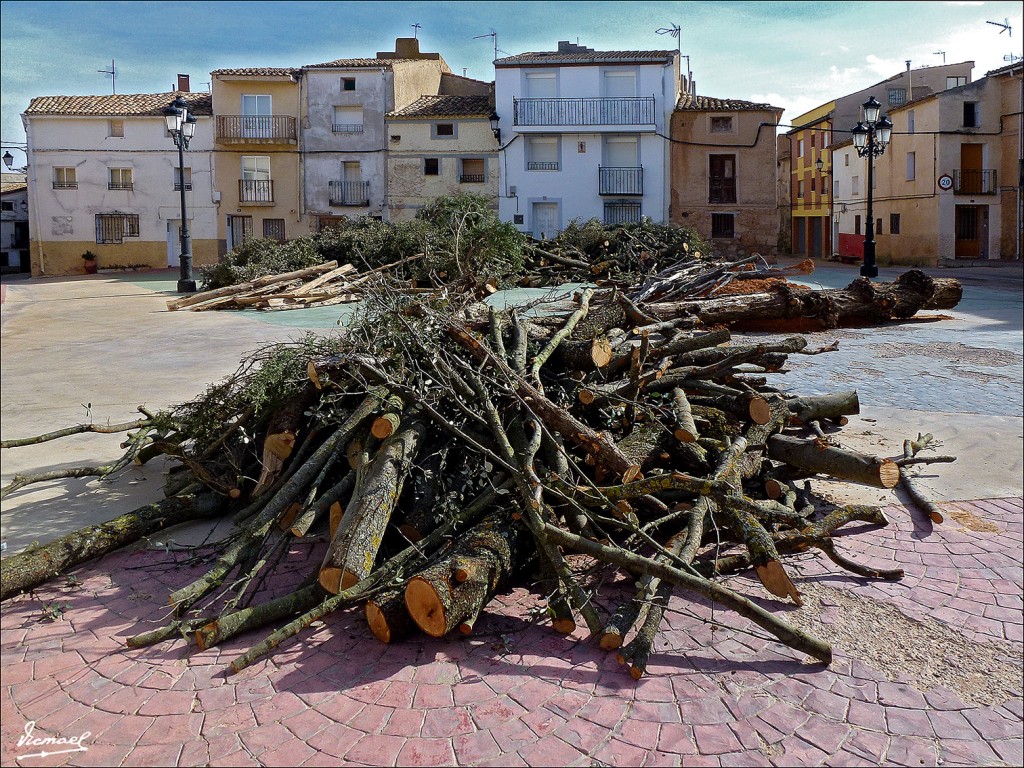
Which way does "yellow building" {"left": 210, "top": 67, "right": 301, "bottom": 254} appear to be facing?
toward the camera

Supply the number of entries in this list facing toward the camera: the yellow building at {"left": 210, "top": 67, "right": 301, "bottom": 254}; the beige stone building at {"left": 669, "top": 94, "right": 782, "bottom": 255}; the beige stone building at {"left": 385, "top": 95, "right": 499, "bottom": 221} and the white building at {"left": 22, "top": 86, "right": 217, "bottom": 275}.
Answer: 4

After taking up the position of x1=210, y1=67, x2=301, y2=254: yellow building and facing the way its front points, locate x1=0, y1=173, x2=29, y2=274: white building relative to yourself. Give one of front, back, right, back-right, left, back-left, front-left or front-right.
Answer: back-right

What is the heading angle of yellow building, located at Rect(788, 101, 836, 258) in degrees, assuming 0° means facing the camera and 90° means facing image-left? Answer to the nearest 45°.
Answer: approximately 45°

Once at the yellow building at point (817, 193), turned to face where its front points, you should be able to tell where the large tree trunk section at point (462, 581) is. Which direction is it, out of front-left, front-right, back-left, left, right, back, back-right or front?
front-left

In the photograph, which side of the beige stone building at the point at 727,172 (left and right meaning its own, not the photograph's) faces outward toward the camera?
front

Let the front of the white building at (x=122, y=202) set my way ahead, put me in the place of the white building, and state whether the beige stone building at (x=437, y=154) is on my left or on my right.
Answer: on my left

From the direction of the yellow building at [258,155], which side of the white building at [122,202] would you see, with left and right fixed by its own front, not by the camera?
left

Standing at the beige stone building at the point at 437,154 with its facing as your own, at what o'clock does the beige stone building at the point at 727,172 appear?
the beige stone building at the point at 727,172 is roughly at 9 o'clock from the beige stone building at the point at 437,154.

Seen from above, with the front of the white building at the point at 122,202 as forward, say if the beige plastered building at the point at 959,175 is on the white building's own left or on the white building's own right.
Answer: on the white building's own left

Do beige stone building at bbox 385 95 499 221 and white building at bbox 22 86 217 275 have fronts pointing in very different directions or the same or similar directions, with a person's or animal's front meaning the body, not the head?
same or similar directions

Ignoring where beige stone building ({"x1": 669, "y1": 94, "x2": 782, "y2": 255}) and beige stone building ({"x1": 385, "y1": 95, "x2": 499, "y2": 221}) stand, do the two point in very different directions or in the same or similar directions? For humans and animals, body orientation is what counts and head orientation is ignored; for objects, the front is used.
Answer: same or similar directions

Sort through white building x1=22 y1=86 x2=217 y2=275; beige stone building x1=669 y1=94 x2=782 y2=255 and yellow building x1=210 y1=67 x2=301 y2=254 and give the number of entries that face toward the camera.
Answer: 3

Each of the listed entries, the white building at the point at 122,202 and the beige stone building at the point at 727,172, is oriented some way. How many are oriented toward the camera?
2

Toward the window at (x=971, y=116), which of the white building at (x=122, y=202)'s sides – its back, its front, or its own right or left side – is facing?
left

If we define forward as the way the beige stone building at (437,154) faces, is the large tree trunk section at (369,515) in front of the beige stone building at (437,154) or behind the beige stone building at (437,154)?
in front

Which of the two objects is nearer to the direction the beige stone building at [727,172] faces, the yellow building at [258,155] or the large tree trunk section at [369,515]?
the large tree trunk section
